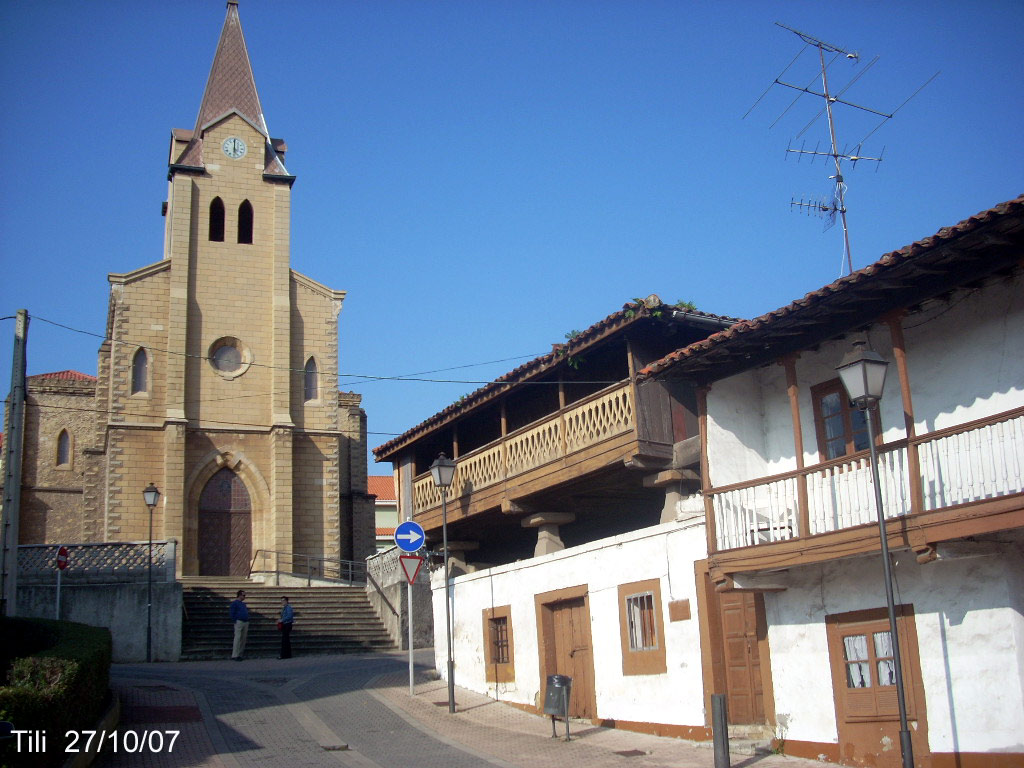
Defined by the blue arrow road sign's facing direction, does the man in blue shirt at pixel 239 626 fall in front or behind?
behind

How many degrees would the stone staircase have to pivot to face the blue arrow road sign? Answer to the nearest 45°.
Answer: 0° — it already faces it

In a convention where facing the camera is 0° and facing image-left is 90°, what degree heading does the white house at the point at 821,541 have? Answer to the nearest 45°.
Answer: approximately 45°

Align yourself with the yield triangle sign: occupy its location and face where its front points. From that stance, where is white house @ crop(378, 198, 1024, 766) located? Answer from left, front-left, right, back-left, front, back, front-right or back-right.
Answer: front-left

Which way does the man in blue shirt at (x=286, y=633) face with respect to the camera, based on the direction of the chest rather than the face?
to the viewer's left

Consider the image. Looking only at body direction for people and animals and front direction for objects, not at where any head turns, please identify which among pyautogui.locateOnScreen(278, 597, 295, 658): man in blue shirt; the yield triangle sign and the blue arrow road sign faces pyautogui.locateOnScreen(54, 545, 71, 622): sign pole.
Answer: the man in blue shirt

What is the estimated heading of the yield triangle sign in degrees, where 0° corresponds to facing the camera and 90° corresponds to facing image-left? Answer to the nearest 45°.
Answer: approximately 0°

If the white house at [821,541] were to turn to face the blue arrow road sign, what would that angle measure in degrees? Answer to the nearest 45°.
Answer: approximately 90° to its right

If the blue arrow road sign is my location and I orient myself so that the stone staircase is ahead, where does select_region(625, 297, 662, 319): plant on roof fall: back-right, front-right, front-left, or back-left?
back-right

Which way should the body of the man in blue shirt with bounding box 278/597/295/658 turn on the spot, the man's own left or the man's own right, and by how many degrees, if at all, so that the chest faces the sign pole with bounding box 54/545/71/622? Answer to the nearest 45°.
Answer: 0° — they already face it

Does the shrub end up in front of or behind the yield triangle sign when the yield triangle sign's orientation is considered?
in front

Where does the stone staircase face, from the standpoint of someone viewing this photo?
facing the viewer

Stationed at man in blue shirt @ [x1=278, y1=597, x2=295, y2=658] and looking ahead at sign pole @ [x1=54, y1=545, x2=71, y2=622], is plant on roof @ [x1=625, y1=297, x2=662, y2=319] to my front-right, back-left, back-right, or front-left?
back-left

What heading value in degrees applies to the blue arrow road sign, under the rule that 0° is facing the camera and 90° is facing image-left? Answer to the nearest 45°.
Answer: approximately 0°

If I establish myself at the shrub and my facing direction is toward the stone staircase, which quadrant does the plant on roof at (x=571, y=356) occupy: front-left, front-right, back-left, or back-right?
front-right
